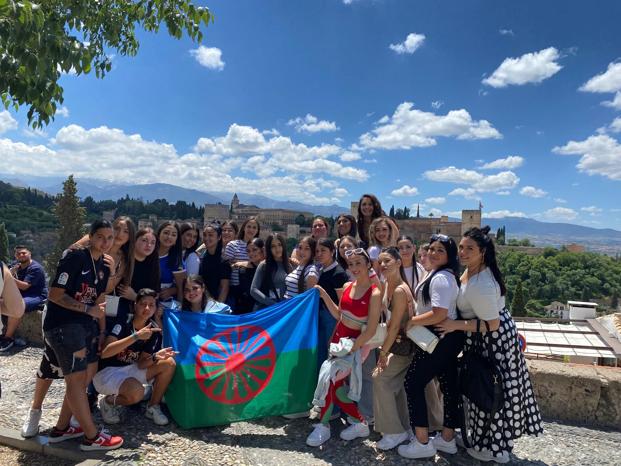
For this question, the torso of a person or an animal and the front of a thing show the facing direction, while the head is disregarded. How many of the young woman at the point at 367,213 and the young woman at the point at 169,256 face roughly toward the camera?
2

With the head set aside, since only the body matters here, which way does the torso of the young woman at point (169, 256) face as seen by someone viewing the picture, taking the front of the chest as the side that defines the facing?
toward the camera

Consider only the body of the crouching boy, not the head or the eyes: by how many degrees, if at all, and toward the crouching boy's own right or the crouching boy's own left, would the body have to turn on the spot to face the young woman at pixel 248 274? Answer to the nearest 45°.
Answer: approximately 90° to the crouching boy's own left

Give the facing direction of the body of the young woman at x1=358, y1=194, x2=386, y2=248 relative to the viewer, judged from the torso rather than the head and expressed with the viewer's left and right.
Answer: facing the viewer

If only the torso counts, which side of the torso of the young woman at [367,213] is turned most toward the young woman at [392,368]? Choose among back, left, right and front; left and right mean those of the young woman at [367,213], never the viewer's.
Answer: front

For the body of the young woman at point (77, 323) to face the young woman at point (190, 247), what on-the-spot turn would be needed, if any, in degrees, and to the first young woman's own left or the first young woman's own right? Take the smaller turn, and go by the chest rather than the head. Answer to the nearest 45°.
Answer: approximately 90° to the first young woman's own left

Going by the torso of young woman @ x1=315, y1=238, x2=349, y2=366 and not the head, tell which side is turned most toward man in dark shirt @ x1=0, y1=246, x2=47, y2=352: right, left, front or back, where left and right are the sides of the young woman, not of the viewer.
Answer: right

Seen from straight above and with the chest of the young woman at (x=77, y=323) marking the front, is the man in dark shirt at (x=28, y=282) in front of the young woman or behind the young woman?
behind

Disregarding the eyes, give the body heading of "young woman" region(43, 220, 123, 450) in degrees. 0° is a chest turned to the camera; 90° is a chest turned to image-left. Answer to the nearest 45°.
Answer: approximately 315°

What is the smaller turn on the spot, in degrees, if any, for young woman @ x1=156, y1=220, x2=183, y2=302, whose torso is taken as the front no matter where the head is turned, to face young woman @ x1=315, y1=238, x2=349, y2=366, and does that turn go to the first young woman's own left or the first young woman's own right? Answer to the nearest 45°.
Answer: approximately 45° to the first young woman's own left

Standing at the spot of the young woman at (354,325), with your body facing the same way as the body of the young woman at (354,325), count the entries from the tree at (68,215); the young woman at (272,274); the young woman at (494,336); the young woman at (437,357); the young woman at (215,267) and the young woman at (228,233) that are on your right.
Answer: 4

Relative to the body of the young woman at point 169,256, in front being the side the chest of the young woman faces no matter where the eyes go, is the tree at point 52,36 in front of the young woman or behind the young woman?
in front

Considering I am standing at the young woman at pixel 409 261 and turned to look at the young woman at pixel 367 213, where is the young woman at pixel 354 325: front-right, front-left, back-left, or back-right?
back-left

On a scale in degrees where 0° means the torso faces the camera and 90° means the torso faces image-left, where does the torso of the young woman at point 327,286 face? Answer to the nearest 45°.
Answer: approximately 45°

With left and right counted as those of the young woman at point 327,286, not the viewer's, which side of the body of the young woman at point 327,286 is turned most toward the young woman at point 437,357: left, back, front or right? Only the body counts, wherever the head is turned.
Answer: left

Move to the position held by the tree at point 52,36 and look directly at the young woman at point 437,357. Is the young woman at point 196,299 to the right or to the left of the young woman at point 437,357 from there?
left

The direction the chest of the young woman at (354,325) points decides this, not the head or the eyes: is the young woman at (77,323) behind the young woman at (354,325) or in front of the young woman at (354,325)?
in front
